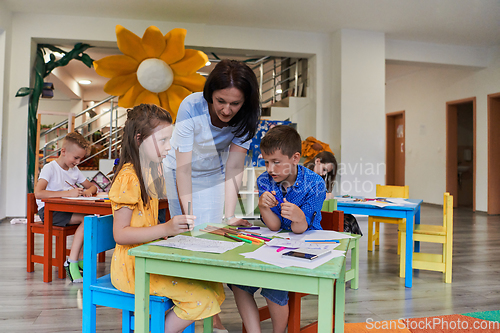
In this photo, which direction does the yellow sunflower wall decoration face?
toward the camera

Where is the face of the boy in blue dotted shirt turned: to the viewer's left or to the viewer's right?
to the viewer's left

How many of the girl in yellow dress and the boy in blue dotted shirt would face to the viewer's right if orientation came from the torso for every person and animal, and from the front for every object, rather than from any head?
1

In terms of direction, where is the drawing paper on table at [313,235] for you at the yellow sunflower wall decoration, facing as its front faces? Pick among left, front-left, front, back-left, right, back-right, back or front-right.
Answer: front

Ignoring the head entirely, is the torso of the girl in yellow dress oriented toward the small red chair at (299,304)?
yes

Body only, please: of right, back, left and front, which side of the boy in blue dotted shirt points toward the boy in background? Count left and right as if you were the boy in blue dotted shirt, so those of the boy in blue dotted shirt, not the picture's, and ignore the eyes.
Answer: right

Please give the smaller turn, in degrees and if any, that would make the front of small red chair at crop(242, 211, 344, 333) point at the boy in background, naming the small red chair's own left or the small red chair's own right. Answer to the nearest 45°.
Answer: approximately 90° to the small red chair's own right

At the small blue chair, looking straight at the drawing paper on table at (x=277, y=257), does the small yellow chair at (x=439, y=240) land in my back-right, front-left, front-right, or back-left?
front-left

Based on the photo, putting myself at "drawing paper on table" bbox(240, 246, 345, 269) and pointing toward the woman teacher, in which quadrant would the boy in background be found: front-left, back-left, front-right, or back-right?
front-left

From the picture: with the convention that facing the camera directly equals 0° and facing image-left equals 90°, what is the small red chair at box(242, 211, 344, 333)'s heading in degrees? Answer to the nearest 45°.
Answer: approximately 45°

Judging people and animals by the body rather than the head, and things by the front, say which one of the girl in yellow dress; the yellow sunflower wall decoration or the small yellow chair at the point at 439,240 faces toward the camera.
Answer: the yellow sunflower wall decoration

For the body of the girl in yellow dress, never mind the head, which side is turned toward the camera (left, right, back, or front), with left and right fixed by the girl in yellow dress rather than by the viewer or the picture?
right

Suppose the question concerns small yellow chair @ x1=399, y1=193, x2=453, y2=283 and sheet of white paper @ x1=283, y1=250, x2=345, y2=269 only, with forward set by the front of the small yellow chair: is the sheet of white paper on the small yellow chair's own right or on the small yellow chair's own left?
on the small yellow chair's own left

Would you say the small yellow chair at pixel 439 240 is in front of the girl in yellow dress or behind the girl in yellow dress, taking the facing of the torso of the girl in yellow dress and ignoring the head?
in front

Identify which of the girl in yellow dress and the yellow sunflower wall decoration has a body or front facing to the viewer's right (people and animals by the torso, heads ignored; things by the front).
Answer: the girl in yellow dress

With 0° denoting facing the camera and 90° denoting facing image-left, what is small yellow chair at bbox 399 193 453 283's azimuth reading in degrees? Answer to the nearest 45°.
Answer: approximately 90°

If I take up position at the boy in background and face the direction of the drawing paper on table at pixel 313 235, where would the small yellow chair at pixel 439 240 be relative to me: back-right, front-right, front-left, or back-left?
front-left

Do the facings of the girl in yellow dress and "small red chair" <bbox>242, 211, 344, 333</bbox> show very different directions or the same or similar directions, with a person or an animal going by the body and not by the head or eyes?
very different directions

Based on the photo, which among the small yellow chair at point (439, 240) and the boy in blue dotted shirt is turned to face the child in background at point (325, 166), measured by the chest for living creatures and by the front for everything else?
the small yellow chair

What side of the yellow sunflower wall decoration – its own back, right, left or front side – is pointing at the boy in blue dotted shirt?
front
